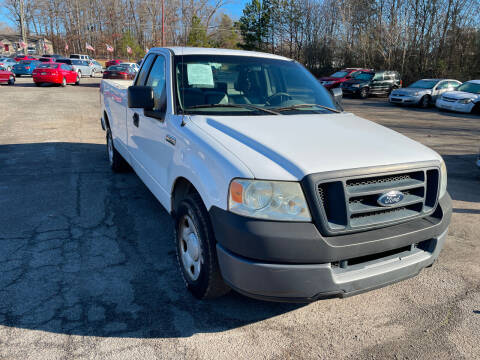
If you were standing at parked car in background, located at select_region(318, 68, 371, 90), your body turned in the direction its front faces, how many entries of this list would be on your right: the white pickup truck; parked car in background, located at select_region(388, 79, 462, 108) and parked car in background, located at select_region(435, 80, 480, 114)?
0

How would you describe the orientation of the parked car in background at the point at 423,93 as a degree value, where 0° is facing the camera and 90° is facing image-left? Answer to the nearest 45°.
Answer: approximately 45°

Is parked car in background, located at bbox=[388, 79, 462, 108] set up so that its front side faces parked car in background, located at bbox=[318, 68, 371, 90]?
no

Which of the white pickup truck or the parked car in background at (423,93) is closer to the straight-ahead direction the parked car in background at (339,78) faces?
the white pickup truck

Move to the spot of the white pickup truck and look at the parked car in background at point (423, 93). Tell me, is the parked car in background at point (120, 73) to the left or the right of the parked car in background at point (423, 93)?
left

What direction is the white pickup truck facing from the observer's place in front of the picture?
facing the viewer and to the right of the viewer

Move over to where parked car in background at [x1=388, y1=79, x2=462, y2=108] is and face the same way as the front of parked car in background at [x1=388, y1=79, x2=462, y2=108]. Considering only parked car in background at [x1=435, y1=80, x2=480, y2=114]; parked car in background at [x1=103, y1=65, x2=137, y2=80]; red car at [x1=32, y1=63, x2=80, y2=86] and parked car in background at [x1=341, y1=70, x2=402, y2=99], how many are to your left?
1

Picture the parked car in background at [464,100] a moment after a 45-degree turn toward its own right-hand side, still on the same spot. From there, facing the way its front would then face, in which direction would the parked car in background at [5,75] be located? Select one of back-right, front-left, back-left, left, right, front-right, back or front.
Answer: front

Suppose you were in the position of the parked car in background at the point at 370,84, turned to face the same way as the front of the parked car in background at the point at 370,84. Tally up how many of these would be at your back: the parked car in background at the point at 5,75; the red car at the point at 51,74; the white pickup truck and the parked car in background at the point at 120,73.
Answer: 0

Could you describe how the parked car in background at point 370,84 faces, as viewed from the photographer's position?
facing the viewer and to the left of the viewer

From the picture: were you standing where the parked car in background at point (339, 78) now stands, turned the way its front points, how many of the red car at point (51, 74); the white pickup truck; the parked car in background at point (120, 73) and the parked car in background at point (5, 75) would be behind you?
0

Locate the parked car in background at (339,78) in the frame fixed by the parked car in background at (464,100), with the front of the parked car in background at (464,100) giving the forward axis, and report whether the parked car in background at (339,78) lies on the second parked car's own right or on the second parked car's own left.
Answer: on the second parked car's own right

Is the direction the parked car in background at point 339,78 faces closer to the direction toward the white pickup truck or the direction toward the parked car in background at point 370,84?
the white pickup truck

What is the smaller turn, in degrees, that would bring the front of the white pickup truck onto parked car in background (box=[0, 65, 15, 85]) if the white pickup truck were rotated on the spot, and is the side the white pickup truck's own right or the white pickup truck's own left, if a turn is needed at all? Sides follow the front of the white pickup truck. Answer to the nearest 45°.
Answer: approximately 180°

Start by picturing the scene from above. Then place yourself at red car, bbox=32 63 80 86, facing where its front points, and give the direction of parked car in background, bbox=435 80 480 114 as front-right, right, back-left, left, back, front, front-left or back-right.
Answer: right

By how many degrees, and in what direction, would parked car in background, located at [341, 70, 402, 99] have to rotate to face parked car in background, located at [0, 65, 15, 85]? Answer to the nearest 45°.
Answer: approximately 45° to its right

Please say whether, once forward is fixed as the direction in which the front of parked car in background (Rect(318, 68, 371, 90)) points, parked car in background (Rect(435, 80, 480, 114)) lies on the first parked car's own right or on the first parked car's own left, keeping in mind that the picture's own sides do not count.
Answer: on the first parked car's own left

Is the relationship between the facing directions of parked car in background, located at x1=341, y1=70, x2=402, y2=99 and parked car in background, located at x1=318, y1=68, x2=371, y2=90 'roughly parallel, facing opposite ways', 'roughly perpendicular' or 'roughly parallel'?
roughly parallel

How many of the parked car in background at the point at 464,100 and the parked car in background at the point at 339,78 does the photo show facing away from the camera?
0
